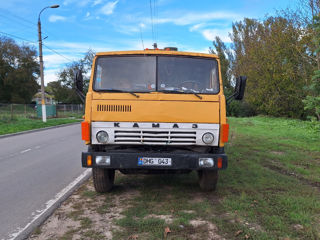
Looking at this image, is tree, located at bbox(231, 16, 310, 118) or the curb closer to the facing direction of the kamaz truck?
the curb

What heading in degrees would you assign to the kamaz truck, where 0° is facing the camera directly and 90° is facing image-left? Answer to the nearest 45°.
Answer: approximately 0°

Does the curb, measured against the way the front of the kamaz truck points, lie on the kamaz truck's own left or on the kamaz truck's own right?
on the kamaz truck's own right

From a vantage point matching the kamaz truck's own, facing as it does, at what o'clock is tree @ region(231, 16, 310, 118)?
The tree is roughly at 7 o'clock from the kamaz truck.

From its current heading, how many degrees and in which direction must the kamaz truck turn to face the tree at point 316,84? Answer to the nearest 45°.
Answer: approximately 135° to its left

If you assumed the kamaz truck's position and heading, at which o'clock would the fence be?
The fence is roughly at 5 o'clock from the kamaz truck.
